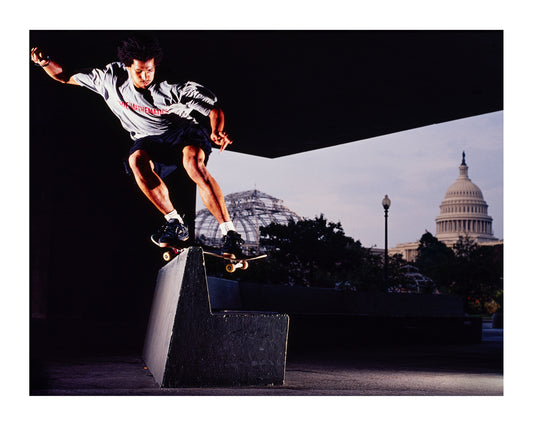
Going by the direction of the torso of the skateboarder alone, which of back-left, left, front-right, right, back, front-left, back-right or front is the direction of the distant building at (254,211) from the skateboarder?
back

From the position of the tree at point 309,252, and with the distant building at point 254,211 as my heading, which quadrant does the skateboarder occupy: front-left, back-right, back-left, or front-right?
back-left

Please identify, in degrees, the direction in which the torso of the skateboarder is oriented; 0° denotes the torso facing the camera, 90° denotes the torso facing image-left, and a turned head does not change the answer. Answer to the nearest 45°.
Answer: approximately 0°

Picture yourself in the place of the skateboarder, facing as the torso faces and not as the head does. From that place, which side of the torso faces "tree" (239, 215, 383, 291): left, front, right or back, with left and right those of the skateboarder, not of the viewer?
back
